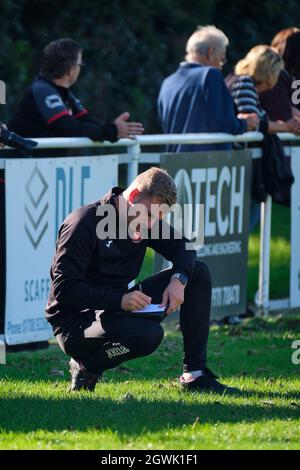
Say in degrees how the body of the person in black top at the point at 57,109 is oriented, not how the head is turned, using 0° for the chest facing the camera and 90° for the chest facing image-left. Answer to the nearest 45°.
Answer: approximately 270°

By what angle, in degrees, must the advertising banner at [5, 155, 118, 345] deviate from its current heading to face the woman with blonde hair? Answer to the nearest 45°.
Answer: approximately 90° to its left

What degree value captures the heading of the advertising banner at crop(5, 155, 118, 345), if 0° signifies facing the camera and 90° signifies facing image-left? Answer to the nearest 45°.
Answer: approximately 315°
